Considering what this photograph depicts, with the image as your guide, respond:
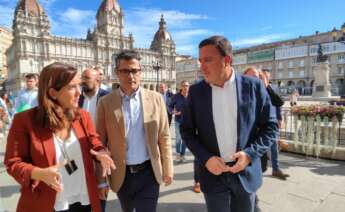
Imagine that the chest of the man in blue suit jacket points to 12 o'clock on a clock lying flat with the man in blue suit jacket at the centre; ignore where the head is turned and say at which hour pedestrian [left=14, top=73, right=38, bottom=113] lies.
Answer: The pedestrian is roughly at 4 o'clock from the man in blue suit jacket.

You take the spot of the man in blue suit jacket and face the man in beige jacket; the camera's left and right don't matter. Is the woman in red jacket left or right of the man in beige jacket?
left

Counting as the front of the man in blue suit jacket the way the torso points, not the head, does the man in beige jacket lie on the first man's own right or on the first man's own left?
on the first man's own right

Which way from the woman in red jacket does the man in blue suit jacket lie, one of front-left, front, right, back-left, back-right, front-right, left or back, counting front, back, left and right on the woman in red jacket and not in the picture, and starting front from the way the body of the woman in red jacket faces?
front-left

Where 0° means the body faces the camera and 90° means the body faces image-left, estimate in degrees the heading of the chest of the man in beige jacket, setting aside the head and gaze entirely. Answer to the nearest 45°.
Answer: approximately 0°

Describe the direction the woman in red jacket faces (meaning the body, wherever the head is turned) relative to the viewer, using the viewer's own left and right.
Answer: facing the viewer and to the right of the viewer

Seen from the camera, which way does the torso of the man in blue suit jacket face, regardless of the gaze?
toward the camera

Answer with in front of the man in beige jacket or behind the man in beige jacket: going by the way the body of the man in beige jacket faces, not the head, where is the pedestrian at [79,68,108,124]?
behind

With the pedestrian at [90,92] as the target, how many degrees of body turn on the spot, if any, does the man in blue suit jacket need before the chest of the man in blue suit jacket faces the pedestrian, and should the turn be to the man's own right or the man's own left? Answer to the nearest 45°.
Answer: approximately 135° to the man's own right

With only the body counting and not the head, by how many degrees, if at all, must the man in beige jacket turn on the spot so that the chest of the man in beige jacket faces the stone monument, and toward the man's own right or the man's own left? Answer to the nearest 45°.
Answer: approximately 135° to the man's own left

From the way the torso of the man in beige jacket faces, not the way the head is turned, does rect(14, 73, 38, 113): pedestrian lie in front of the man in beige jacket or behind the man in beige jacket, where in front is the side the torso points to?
behind

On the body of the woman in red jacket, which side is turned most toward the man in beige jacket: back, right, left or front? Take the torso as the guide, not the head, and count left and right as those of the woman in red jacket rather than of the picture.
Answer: left

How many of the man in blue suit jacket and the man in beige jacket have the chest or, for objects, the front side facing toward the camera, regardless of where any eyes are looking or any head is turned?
2

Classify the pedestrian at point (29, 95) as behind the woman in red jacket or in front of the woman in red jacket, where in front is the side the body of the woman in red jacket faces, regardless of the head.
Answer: behind
